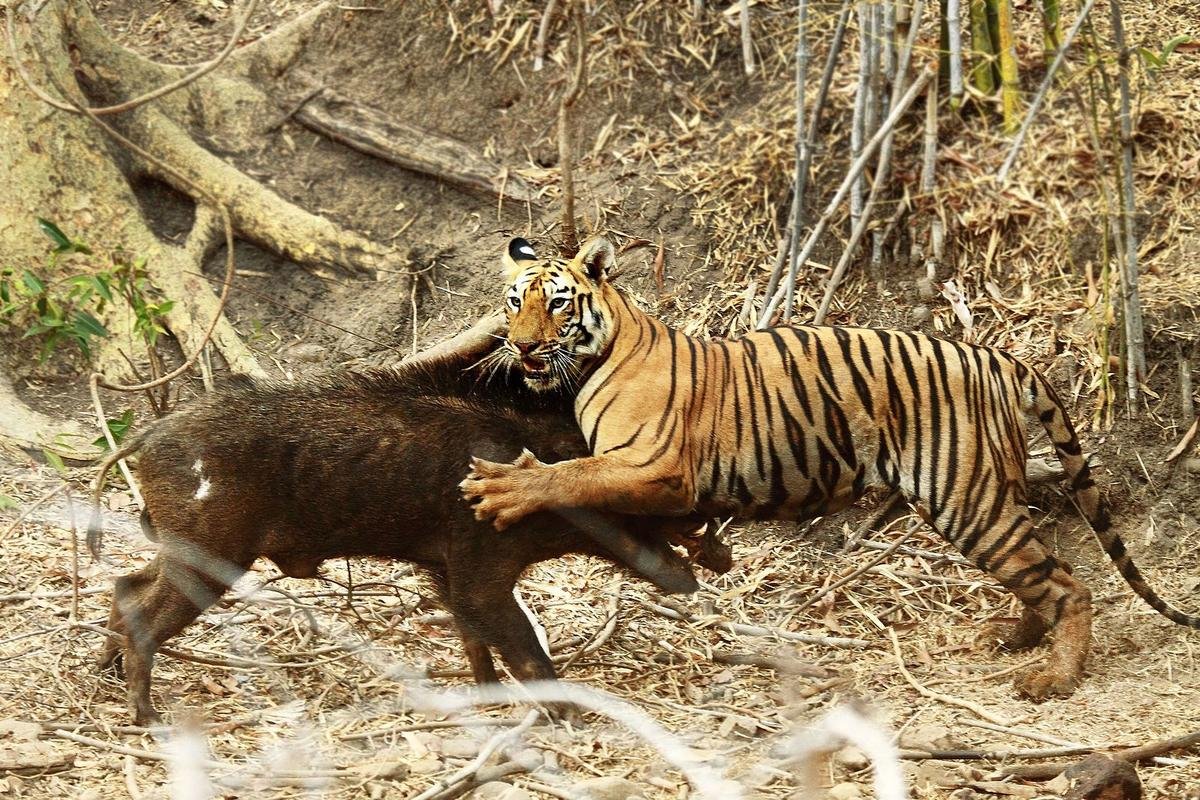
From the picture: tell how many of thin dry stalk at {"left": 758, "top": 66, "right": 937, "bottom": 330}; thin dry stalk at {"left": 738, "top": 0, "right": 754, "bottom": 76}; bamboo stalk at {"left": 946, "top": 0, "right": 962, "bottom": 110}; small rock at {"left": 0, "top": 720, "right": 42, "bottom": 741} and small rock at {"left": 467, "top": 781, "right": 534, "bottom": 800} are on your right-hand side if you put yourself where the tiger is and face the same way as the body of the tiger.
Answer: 3

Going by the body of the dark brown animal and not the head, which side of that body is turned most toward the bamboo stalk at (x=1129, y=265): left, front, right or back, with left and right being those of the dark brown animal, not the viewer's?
front

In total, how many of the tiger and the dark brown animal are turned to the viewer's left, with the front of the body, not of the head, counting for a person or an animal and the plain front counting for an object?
1

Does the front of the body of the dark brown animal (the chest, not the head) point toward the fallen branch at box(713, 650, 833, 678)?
yes

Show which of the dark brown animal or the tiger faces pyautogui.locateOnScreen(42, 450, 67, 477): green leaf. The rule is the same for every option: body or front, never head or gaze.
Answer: the tiger

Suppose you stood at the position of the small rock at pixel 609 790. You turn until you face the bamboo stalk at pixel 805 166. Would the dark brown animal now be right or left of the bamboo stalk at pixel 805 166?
left

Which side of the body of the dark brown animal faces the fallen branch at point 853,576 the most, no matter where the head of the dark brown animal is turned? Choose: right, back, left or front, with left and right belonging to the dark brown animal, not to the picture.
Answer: front

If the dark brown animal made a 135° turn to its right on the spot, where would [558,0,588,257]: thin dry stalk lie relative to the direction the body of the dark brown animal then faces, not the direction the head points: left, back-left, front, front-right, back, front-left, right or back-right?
back

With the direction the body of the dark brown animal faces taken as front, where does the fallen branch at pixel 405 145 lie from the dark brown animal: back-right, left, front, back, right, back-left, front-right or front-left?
left

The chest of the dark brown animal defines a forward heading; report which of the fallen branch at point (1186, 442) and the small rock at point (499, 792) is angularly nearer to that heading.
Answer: the fallen branch

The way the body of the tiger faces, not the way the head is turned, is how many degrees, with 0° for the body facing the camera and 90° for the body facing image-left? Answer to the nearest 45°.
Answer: approximately 90°

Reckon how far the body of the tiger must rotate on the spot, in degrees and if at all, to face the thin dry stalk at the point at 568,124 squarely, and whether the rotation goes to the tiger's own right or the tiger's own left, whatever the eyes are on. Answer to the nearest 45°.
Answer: approximately 45° to the tiger's own right

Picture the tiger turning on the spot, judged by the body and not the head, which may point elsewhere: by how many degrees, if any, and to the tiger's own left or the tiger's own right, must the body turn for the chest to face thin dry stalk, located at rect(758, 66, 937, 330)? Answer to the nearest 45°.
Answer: approximately 90° to the tiger's own right

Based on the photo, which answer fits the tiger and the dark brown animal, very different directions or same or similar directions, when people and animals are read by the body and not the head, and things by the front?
very different directions

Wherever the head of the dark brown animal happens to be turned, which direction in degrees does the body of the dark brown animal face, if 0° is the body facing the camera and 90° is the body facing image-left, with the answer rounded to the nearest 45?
approximately 270°
